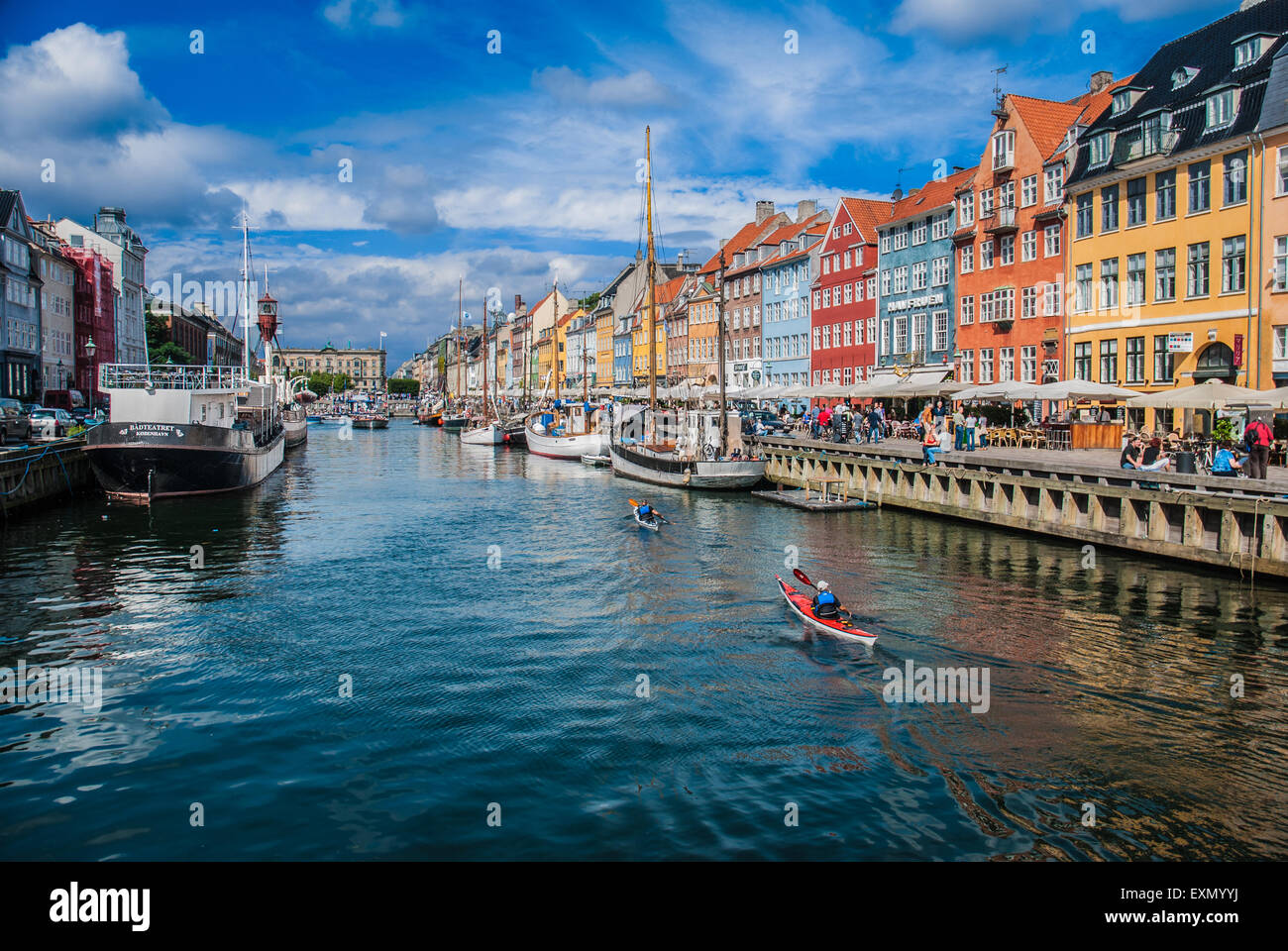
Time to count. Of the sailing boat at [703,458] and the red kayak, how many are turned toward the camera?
0

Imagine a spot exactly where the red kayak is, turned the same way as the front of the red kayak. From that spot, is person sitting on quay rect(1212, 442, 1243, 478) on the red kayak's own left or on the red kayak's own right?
on the red kayak's own right

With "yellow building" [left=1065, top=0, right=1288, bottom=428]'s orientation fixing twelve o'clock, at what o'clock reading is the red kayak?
The red kayak is roughly at 11 o'clock from the yellow building.

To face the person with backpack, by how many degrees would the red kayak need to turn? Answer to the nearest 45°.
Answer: approximately 90° to its right

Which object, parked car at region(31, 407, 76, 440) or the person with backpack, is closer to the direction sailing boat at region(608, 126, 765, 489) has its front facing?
the parked car

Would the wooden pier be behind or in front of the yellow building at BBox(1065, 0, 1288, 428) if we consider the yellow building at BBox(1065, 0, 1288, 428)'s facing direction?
in front

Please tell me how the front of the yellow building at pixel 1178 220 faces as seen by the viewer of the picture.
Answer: facing the viewer and to the left of the viewer

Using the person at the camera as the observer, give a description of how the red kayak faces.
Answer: facing away from the viewer and to the left of the viewer

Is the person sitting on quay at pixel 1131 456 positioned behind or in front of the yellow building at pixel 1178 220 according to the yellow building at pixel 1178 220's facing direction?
in front

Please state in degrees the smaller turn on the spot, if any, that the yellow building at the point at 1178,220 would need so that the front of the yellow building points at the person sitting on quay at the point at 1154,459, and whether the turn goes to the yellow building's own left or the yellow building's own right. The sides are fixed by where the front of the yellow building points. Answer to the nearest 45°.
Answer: approximately 45° to the yellow building's own left

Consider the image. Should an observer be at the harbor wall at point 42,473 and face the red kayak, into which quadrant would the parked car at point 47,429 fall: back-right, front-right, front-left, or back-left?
back-left

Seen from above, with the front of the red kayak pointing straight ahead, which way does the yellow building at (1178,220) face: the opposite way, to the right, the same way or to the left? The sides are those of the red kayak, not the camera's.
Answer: to the left

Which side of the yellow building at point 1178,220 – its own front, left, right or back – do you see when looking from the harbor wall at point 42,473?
front
